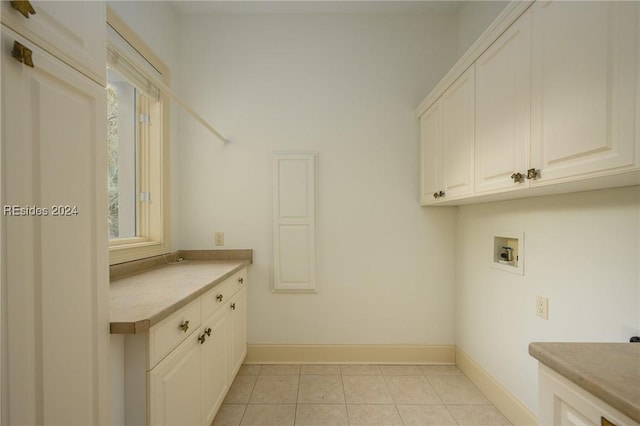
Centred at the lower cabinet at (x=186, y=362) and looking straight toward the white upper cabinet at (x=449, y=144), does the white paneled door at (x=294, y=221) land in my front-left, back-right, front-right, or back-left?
front-left

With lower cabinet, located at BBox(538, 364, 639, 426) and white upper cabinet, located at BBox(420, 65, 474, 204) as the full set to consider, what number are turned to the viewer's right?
0

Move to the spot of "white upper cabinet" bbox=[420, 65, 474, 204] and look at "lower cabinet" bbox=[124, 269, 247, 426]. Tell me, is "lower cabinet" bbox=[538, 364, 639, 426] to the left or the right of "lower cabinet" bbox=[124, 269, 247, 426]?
left

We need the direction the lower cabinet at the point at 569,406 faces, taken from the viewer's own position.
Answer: facing the viewer and to the left of the viewer

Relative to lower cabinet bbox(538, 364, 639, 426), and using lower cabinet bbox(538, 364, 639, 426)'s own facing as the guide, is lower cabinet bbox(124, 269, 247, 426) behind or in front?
in front

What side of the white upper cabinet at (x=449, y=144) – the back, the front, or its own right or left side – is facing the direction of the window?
front

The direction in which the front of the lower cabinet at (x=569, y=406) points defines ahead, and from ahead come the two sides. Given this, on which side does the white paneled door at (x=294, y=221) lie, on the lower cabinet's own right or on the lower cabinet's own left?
on the lower cabinet's own right

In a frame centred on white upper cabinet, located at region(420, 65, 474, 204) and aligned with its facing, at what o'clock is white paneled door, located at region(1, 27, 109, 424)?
The white paneled door is roughly at 10 o'clock from the white upper cabinet.

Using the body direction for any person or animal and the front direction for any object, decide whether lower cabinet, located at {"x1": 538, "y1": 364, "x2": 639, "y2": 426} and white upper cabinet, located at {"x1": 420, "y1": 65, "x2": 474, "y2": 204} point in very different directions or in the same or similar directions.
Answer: same or similar directions

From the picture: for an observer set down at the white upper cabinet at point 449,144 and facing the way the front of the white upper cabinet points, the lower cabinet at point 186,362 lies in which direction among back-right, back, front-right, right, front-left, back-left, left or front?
front-left

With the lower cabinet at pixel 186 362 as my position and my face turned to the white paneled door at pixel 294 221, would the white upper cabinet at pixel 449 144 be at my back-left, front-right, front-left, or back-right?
front-right

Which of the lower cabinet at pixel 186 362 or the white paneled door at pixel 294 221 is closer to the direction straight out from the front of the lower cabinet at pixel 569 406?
the lower cabinet

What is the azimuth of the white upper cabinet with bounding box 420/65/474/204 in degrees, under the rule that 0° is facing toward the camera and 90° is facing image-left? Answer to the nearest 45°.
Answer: approximately 90°

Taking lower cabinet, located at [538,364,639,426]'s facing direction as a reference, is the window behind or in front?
in front

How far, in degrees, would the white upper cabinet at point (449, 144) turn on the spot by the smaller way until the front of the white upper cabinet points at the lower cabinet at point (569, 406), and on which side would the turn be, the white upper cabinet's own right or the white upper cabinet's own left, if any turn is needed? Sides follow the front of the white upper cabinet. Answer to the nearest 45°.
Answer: approximately 90° to the white upper cabinet's own left

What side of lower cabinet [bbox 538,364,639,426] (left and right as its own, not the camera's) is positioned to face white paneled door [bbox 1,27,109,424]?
front
